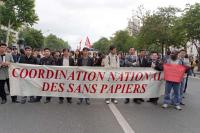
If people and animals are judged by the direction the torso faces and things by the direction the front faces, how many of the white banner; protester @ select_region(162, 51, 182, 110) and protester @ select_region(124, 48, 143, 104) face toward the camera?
3

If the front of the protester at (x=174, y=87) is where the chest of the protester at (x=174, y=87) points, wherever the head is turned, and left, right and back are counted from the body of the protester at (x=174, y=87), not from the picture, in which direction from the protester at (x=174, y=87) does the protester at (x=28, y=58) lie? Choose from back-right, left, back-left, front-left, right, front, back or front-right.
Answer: right

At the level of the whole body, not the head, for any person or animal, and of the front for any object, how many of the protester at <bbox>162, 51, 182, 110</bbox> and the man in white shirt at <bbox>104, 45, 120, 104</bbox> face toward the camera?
2

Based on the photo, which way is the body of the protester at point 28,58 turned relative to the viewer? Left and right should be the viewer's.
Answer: facing the viewer

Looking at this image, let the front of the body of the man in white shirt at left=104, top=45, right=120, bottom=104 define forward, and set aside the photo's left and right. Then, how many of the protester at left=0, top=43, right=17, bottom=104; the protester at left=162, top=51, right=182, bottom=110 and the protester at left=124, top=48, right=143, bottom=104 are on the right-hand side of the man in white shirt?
1

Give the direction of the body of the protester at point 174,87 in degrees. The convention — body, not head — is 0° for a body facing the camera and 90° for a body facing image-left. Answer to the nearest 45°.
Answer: approximately 0°

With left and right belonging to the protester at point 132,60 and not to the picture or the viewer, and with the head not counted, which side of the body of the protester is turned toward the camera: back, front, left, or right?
front
